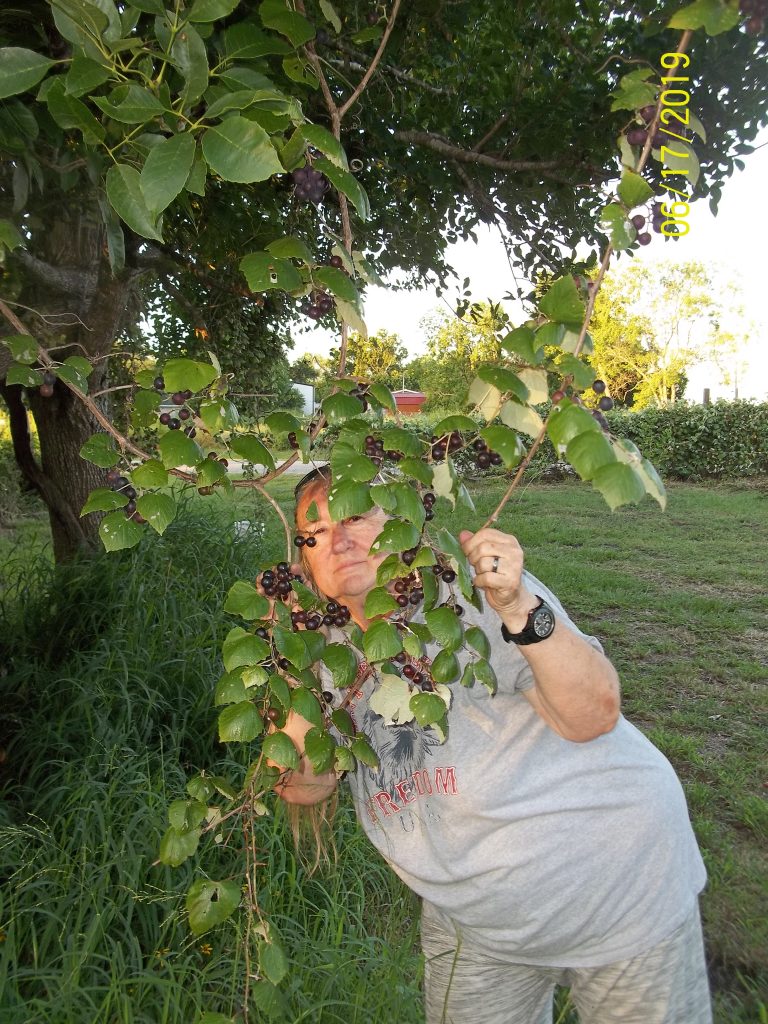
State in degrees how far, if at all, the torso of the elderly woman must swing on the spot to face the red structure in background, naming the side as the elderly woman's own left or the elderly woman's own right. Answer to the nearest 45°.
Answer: approximately 135° to the elderly woman's own right

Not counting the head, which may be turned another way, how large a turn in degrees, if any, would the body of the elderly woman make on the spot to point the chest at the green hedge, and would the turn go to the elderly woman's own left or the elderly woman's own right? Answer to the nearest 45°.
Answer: approximately 135° to the elderly woman's own right

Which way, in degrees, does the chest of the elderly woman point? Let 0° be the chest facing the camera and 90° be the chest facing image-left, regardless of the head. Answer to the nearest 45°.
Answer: approximately 45°

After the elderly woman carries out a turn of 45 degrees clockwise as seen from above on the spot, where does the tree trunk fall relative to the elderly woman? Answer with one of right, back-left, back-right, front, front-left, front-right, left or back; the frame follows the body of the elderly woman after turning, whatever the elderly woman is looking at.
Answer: front-right
